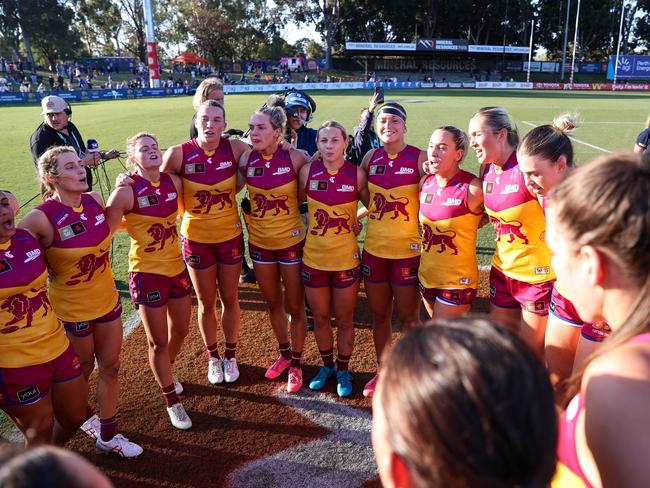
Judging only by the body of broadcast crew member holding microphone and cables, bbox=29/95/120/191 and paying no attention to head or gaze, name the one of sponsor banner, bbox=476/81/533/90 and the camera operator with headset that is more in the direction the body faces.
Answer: the camera operator with headset

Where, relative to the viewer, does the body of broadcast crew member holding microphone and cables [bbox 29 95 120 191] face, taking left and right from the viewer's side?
facing the viewer and to the right of the viewer

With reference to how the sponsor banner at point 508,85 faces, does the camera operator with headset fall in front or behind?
in front

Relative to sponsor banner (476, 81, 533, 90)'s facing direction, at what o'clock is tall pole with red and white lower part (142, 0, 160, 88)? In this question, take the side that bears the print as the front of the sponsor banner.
The tall pole with red and white lower part is roughly at 2 o'clock from the sponsor banner.

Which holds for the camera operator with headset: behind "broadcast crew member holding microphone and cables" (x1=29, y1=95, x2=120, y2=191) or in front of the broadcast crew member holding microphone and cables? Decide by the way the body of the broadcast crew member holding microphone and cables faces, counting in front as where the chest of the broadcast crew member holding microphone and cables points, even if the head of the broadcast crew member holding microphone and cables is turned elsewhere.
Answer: in front

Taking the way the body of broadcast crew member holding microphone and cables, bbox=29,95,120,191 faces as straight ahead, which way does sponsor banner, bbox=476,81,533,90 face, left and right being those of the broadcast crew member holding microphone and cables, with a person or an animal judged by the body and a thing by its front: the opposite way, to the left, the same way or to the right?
to the right

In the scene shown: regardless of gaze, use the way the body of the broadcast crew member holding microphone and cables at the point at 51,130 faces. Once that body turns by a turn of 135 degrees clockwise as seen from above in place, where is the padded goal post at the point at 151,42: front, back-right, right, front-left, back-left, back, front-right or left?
right

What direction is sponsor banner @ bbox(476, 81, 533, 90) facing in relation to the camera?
toward the camera

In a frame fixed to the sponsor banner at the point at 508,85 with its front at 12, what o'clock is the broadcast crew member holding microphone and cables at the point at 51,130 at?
The broadcast crew member holding microphone and cables is roughly at 12 o'clock from the sponsor banner.

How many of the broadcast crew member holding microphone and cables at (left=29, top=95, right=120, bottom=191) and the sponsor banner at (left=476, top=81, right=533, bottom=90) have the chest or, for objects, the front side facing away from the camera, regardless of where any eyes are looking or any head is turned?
0

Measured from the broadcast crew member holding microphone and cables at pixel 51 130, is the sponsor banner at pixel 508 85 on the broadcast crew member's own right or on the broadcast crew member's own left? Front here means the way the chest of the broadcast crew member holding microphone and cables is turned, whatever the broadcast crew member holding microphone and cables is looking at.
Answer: on the broadcast crew member's own left
